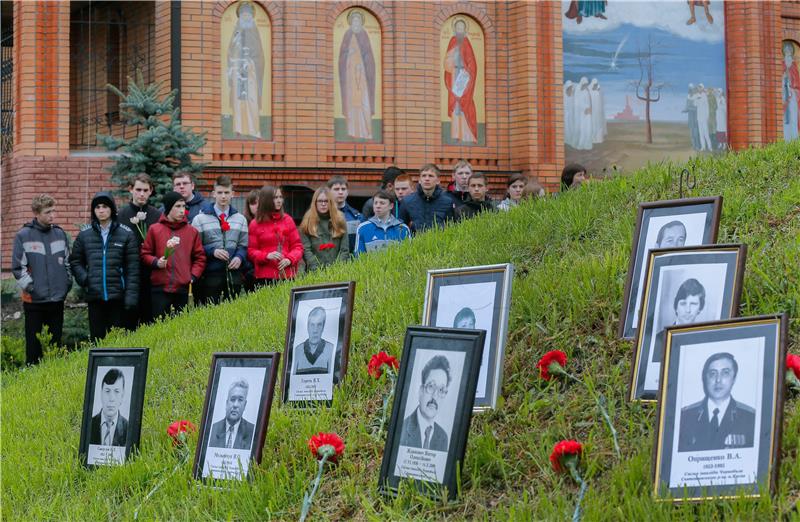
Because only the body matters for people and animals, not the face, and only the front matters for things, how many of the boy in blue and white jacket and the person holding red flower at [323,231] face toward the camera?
2

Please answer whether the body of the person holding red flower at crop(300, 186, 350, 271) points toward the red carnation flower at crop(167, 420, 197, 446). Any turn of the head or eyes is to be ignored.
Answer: yes

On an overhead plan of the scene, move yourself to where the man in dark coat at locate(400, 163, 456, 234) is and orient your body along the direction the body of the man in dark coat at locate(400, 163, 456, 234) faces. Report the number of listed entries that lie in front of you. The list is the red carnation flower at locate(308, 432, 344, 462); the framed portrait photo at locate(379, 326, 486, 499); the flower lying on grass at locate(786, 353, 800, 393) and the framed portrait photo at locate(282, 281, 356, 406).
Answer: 4

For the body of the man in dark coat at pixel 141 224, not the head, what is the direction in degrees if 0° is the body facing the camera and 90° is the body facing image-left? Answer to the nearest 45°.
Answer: approximately 0°

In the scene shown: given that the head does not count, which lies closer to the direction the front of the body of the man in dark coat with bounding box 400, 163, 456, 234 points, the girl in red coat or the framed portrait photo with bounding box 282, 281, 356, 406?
the framed portrait photo

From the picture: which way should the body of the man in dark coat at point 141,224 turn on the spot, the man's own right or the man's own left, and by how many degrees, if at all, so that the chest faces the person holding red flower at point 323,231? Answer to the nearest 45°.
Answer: approximately 90° to the man's own left

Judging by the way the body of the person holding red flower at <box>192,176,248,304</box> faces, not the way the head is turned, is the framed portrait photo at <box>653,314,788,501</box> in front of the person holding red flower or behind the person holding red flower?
in front

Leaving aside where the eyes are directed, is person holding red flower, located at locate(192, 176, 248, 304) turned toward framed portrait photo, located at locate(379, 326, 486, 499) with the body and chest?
yes

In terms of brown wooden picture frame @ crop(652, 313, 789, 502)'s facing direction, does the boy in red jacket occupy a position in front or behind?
behind

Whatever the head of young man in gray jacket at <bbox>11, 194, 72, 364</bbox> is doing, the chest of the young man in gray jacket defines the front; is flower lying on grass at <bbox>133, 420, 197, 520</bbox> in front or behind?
in front

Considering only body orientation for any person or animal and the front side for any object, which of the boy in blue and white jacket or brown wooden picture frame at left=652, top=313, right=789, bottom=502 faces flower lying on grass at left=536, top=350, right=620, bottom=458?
the boy in blue and white jacket

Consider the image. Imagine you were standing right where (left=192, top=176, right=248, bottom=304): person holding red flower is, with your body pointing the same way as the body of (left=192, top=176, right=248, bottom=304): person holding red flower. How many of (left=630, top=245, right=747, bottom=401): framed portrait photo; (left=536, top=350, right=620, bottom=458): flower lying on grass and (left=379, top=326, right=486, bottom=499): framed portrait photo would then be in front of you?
3
